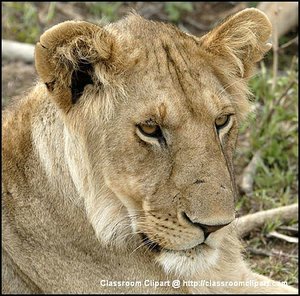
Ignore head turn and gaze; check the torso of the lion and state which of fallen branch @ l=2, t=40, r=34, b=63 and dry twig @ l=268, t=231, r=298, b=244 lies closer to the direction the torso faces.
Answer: the dry twig

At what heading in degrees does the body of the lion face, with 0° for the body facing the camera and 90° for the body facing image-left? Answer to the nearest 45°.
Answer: approximately 315°

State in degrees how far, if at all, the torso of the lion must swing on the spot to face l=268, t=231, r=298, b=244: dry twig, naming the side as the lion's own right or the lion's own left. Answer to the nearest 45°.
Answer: approximately 90° to the lion's own left

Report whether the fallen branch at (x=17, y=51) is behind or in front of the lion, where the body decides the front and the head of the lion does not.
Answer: behind

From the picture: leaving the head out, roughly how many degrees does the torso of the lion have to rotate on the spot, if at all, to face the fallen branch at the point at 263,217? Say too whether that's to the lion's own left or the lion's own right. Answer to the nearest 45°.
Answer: approximately 90° to the lion's own left
